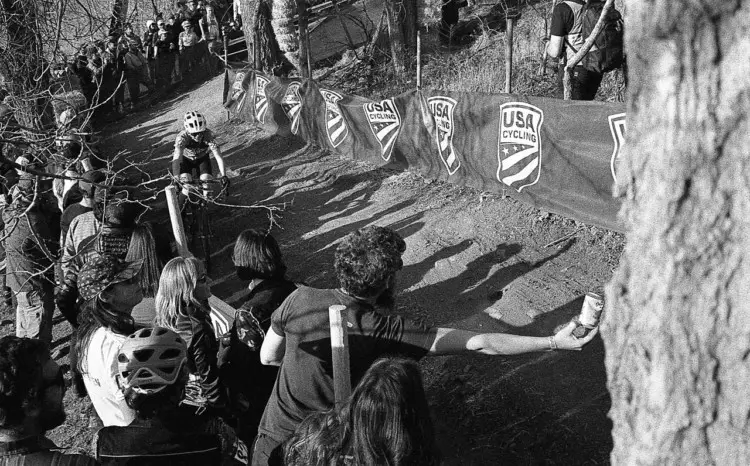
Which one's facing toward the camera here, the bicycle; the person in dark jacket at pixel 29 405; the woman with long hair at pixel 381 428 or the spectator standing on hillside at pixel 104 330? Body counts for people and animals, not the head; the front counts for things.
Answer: the bicycle

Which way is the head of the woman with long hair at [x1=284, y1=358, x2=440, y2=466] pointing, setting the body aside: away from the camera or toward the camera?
away from the camera

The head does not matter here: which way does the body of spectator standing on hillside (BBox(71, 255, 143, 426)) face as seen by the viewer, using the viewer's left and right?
facing to the right of the viewer

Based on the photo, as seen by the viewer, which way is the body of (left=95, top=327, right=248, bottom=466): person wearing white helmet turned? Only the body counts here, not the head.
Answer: away from the camera

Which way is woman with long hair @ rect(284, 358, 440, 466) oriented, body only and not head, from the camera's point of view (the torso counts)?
away from the camera

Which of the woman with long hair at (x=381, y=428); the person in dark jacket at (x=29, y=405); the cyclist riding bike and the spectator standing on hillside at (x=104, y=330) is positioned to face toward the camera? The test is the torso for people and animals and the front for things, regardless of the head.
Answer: the cyclist riding bike

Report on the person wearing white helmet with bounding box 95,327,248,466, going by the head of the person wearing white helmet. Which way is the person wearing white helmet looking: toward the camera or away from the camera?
away from the camera

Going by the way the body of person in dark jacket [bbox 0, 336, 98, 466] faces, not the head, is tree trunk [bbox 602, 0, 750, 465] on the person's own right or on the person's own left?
on the person's own right

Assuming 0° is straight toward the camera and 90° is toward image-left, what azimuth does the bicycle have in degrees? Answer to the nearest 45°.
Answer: approximately 0°

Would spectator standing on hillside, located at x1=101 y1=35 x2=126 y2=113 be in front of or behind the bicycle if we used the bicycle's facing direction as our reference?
behind
